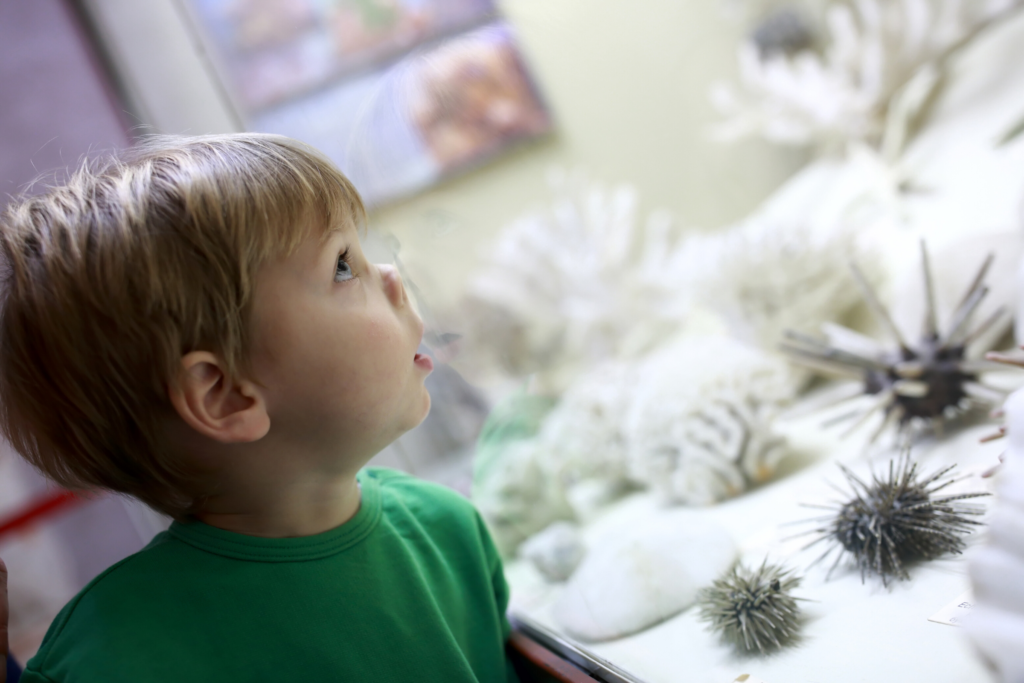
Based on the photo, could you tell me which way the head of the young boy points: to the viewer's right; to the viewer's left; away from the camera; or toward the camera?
to the viewer's right

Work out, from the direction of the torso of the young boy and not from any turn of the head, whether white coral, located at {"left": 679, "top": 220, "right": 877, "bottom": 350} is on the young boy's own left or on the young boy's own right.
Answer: on the young boy's own left

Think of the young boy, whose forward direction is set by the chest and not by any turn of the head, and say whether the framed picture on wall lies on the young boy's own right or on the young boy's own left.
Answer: on the young boy's own left

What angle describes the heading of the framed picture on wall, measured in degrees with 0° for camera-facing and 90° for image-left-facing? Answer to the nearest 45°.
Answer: approximately 0°

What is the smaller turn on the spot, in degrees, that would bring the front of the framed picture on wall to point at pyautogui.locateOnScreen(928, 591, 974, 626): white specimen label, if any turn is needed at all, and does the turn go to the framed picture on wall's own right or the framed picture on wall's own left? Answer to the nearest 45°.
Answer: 0° — it already faces it

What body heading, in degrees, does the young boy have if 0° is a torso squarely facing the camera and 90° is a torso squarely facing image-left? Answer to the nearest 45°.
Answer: approximately 315°
